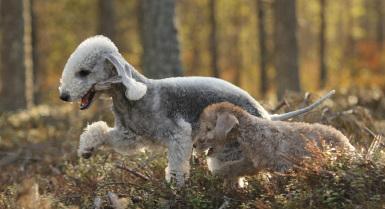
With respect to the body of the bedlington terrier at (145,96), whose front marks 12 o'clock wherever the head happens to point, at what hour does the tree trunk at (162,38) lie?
The tree trunk is roughly at 3 o'clock from the bedlington terrier.

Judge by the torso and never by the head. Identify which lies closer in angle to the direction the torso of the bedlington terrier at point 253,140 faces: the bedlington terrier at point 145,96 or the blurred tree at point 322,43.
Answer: the bedlington terrier

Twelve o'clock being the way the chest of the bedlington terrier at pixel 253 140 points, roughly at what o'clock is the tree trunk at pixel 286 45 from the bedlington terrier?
The tree trunk is roughly at 3 o'clock from the bedlington terrier.

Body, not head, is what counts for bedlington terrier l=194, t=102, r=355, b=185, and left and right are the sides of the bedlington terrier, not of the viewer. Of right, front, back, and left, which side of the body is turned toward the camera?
left

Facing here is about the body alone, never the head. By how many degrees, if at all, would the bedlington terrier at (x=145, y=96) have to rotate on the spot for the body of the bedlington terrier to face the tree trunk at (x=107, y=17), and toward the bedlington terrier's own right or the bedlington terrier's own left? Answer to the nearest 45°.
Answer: approximately 90° to the bedlington terrier's own right

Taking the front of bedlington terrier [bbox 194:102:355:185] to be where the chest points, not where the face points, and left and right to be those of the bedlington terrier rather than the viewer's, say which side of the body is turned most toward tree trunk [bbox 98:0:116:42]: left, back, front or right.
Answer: right

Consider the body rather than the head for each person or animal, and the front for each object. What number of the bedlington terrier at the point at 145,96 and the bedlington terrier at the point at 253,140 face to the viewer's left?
2

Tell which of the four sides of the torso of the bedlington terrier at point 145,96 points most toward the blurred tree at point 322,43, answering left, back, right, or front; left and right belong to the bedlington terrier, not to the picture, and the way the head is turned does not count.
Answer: right

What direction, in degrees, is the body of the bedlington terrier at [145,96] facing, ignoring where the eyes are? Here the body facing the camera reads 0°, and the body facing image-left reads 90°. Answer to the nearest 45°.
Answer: approximately 90°
